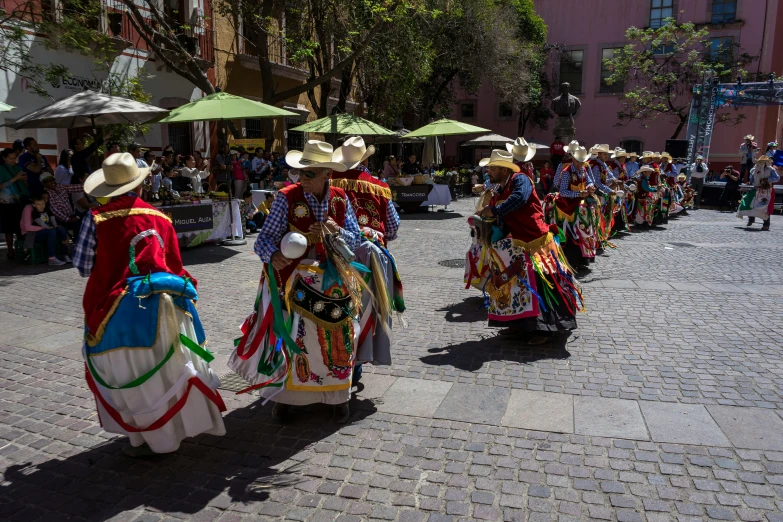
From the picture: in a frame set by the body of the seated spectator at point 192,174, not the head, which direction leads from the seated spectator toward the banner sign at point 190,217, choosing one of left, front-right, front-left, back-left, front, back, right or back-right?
front-right

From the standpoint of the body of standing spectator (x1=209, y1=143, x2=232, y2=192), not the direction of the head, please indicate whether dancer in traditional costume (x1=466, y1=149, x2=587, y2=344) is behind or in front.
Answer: in front

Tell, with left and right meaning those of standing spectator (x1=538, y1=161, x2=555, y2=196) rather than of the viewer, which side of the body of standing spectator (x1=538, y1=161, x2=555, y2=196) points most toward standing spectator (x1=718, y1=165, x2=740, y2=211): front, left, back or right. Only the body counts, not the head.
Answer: left

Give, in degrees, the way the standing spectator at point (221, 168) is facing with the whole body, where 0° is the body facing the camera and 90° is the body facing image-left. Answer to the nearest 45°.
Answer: approximately 315°

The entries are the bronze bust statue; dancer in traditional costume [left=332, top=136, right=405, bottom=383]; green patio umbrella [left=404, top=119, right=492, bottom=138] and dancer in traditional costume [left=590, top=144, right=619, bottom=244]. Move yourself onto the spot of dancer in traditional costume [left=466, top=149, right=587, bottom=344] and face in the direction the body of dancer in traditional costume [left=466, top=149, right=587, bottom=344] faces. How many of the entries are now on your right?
3

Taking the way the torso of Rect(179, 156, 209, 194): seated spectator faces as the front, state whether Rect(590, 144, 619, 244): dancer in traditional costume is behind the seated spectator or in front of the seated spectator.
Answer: in front

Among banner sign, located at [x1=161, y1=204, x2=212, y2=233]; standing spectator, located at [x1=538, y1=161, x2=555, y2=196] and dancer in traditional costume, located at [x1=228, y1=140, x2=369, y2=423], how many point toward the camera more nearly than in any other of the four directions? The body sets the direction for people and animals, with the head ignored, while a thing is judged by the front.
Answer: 3

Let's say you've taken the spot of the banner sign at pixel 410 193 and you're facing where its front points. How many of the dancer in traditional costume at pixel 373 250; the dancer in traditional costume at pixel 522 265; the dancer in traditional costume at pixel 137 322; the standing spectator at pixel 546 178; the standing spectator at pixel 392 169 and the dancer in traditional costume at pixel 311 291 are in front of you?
4

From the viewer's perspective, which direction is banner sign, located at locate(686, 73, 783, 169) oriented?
toward the camera

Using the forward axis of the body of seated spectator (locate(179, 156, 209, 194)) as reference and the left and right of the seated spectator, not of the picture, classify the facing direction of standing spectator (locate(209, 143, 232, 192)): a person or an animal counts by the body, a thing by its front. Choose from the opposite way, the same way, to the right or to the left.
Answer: the same way

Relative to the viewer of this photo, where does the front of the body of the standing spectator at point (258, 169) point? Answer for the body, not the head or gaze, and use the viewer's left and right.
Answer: facing the viewer and to the right of the viewer

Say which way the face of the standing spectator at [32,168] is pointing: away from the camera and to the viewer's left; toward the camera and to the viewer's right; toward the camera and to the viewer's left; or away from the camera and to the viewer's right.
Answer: toward the camera and to the viewer's right

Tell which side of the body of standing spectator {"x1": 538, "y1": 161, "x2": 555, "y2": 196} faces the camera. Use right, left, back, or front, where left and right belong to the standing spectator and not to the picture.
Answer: front

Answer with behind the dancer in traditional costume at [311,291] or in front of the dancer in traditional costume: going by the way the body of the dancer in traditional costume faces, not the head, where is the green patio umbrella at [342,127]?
behind

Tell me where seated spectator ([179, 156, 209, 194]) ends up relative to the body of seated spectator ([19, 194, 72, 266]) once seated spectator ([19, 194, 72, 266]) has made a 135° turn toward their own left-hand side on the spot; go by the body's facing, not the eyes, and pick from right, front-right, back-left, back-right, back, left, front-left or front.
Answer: front-right

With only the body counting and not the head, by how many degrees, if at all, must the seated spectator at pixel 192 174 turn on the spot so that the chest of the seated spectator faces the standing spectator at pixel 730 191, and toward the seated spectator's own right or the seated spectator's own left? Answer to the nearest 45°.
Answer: approximately 45° to the seated spectator's own left

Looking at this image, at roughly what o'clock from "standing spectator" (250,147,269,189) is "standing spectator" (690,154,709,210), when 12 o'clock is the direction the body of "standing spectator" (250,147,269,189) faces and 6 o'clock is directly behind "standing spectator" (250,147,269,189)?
"standing spectator" (690,154,709,210) is roughly at 10 o'clock from "standing spectator" (250,147,269,189).

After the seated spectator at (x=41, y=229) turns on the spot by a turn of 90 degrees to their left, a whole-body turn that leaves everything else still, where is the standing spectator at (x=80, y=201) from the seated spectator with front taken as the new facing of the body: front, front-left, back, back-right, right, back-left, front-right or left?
front
